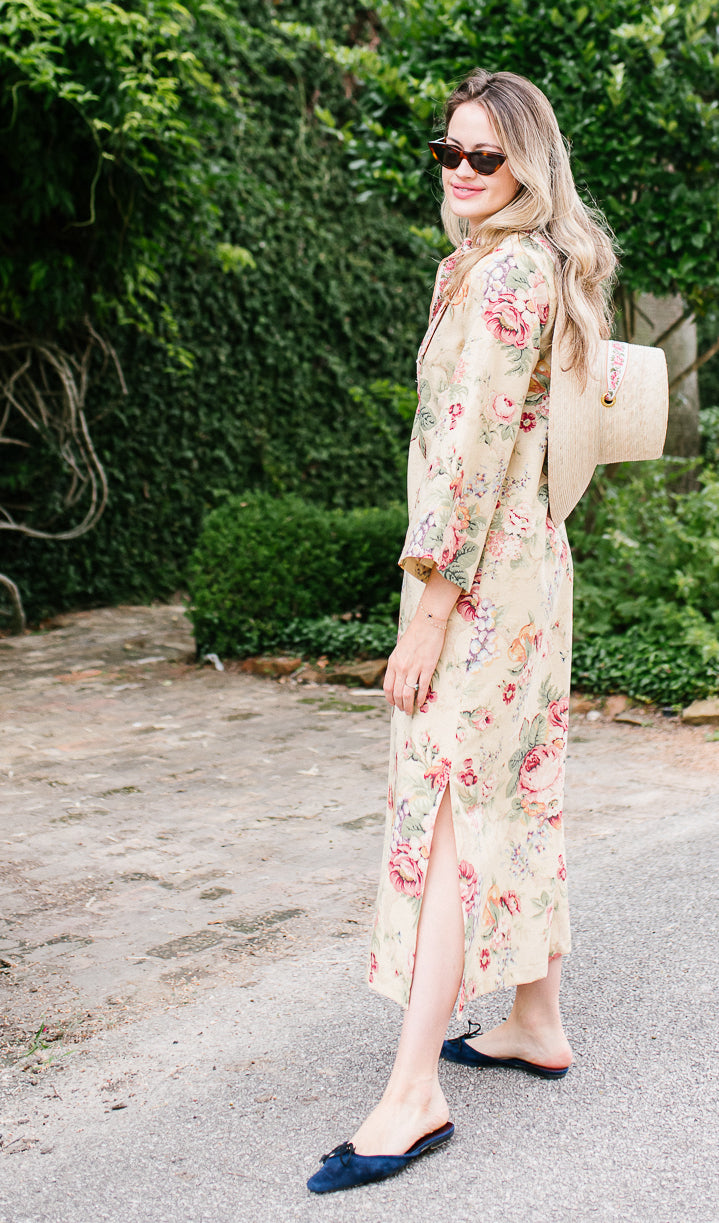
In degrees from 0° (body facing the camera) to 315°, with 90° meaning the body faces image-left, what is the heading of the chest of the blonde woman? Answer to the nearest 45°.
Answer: approximately 90°

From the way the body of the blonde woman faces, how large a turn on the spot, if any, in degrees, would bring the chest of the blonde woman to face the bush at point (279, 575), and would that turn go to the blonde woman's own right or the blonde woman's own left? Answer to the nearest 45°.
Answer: approximately 90° to the blonde woman's own right

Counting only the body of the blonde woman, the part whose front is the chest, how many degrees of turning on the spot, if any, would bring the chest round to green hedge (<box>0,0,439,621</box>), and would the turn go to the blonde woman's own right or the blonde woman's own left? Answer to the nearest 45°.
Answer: approximately 90° to the blonde woman's own right

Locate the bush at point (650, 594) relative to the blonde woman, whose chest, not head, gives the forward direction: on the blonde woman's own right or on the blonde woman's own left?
on the blonde woman's own right
